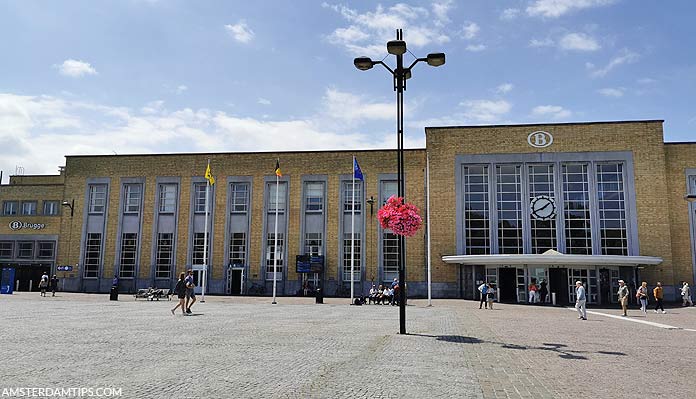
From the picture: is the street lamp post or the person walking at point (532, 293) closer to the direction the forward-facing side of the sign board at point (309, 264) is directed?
the street lamp post

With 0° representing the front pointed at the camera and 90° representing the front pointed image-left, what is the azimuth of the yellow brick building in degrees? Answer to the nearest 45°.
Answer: approximately 0°

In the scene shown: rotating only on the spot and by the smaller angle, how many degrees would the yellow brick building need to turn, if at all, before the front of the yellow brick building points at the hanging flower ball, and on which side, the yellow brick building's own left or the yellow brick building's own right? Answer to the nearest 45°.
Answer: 0° — it already faces it

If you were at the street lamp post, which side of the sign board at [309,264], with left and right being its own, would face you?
front

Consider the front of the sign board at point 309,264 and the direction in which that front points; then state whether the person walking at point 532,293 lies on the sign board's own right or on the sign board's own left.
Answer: on the sign board's own left

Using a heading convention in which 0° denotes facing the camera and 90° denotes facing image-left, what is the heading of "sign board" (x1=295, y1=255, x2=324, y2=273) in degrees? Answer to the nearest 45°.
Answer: approximately 0°

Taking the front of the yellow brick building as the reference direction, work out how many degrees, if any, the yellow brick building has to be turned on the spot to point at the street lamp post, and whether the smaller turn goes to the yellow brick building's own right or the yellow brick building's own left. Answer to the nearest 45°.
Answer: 0° — it already faces it

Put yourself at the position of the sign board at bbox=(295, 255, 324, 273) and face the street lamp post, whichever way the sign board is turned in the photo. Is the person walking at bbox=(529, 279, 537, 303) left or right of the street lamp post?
left

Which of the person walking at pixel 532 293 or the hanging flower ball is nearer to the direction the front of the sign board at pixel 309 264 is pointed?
the hanging flower ball

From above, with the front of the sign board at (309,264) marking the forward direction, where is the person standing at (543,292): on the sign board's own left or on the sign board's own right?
on the sign board's own left

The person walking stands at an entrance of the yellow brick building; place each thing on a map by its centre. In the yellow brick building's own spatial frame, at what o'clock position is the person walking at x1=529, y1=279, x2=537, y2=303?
The person walking is roughly at 10 o'clock from the yellow brick building.
